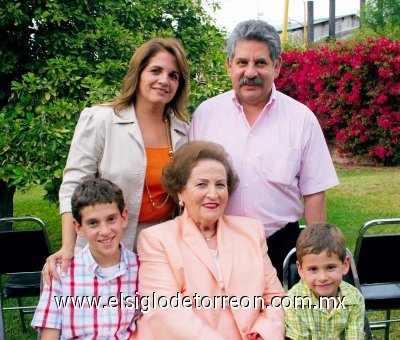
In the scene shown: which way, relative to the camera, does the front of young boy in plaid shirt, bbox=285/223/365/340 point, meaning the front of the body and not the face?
toward the camera

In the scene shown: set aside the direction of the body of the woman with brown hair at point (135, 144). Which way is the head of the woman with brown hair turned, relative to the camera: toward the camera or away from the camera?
toward the camera

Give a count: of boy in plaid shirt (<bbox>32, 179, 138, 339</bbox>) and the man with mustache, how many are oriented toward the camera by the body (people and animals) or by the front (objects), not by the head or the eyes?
2

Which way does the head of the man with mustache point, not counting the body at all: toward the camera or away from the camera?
toward the camera

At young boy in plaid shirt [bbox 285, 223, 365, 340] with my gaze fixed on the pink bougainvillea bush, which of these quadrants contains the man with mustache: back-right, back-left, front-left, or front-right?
front-left

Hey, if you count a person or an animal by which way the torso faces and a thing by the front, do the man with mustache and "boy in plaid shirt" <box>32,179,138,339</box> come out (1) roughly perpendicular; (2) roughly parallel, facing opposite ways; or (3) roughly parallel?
roughly parallel

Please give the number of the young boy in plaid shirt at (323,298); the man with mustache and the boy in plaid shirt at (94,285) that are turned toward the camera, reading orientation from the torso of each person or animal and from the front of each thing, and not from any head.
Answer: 3

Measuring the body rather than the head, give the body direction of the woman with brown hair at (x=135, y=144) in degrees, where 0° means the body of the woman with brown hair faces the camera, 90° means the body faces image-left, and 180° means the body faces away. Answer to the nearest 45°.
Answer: approximately 315°

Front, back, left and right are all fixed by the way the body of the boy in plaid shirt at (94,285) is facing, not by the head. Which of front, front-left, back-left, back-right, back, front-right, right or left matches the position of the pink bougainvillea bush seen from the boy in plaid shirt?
back-left

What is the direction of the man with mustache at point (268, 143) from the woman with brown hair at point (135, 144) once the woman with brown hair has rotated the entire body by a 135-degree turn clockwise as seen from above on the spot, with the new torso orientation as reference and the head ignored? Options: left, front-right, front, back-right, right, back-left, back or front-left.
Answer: back

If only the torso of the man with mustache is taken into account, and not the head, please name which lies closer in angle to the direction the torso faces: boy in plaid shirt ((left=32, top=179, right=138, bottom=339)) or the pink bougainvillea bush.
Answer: the boy in plaid shirt

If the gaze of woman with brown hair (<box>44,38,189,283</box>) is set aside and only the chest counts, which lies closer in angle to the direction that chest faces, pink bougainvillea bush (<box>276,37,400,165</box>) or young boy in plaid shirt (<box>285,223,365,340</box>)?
the young boy in plaid shirt

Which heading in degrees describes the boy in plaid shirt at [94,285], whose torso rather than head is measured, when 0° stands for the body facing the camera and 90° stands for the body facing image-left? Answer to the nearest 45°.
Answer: approximately 0°

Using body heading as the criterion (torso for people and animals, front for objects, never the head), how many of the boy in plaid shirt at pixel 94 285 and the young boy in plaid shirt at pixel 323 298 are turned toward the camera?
2

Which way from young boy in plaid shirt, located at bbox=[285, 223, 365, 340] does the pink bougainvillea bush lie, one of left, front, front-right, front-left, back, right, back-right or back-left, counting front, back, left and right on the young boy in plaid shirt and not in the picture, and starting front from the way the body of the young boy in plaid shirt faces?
back

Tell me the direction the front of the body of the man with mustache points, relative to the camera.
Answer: toward the camera

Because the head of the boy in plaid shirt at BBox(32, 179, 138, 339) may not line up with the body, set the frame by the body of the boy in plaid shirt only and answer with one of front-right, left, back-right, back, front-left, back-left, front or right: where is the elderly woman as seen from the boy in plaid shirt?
left
